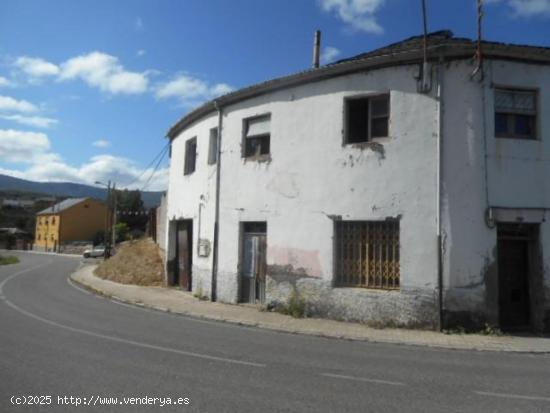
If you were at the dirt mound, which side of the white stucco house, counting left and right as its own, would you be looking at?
right

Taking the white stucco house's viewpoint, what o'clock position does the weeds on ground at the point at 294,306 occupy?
The weeds on ground is roughly at 2 o'clock from the white stucco house.

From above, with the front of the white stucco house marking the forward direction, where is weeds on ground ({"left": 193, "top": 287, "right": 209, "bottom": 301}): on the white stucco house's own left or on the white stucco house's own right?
on the white stucco house's own right

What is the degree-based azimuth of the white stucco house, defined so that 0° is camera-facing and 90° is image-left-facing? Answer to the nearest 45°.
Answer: approximately 45°
